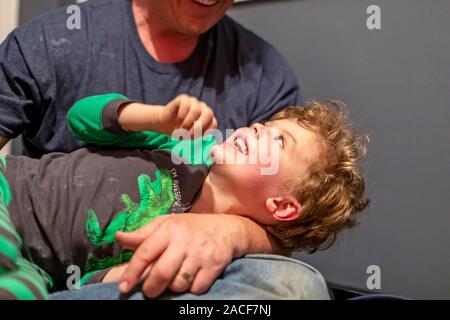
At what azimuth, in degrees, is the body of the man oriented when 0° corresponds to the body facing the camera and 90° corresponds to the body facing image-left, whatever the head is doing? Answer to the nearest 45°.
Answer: approximately 0°
